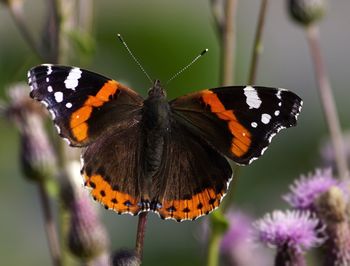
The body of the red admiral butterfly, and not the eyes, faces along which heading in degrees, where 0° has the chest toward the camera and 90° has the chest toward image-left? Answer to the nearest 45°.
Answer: approximately 180°

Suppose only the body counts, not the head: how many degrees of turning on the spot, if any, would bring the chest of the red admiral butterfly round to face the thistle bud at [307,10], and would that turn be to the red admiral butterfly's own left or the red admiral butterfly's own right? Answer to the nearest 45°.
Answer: approximately 45° to the red admiral butterfly's own right

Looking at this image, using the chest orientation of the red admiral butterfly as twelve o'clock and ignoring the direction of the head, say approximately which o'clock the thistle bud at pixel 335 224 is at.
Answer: The thistle bud is roughly at 3 o'clock from the red admiral butterfly.
